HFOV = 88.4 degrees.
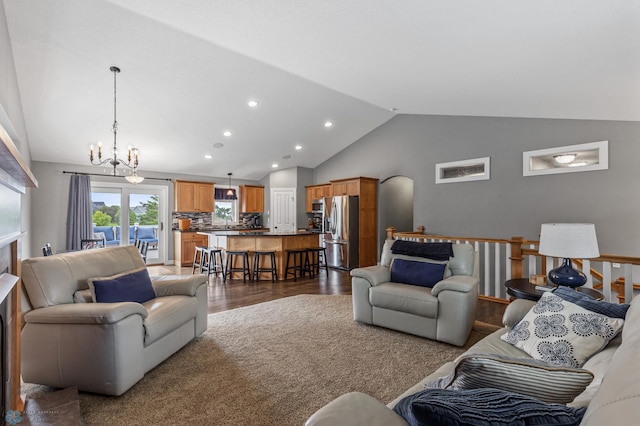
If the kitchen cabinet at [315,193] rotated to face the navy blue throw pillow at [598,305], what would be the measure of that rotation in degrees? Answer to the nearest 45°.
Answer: approximately 45° to its left

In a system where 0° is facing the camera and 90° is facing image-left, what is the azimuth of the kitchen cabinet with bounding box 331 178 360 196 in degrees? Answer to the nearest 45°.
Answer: approximately 45°

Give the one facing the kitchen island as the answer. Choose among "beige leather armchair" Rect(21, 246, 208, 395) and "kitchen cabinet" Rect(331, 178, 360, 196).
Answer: the kitchen cabinet

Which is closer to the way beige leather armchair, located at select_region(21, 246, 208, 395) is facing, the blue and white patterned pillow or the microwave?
the blue and white patterned pillow

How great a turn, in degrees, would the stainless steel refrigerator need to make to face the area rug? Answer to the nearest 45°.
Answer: approximately 45° to its left

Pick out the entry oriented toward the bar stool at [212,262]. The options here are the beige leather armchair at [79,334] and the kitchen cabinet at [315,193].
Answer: the kitchen cabinet
